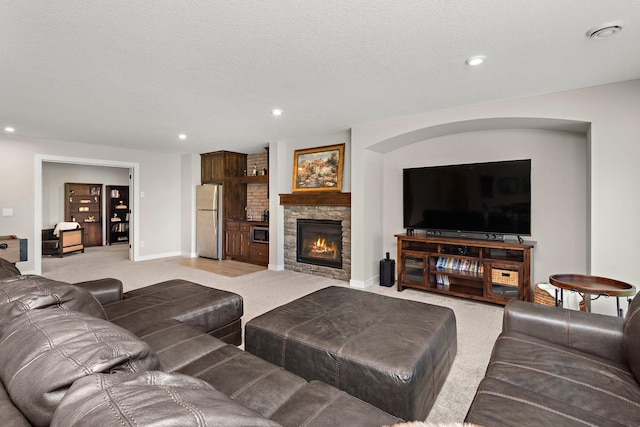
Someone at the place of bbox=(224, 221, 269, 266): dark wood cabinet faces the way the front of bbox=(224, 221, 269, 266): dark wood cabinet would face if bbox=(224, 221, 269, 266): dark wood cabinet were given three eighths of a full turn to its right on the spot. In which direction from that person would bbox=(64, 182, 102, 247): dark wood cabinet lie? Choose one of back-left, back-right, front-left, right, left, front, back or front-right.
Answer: front-left

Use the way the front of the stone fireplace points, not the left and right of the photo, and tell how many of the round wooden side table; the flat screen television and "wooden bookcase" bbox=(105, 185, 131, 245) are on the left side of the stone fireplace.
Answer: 2

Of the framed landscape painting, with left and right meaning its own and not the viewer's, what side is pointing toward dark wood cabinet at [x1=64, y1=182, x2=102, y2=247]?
right

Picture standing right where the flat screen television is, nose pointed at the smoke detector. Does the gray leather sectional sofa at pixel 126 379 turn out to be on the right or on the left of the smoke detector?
right

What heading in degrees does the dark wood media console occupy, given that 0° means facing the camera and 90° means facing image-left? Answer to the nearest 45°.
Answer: approximately 45°

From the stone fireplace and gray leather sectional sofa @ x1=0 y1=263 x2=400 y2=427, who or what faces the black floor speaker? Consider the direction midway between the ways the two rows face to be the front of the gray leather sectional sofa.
the gray leather sectional sofa

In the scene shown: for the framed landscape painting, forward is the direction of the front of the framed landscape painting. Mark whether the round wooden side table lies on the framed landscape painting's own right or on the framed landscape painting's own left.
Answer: on the framed landscape painting's own left

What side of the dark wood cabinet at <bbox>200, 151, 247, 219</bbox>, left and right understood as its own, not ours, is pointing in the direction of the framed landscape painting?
left

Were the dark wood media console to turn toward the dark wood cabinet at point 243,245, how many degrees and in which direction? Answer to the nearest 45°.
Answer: approximately 45° to its right

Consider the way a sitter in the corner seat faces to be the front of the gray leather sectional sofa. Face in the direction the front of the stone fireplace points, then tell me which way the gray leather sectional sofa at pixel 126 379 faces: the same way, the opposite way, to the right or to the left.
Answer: the opposite way

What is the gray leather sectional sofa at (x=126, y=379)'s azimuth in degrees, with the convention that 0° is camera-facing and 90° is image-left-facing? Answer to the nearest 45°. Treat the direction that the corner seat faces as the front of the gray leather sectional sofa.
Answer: approximately 225°

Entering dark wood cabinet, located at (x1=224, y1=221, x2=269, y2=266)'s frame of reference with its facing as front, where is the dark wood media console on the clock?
The dark wood media console is roughly at 9 o'clock from the dark wood cabinet.
